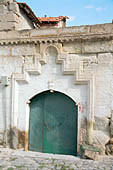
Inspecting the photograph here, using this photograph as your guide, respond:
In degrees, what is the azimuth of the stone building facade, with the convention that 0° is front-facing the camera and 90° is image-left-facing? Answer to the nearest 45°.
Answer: approximately 0°
